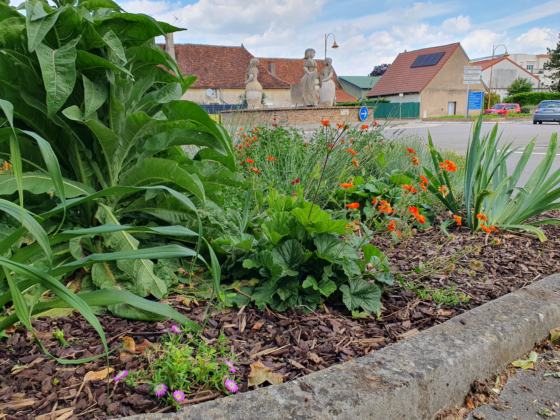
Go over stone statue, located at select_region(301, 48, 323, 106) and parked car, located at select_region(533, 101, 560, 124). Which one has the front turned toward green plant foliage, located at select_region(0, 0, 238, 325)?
the stone statue

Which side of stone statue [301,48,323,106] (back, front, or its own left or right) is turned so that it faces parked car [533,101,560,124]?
left

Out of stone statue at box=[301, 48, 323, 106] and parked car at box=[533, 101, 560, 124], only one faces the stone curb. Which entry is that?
the stone statue

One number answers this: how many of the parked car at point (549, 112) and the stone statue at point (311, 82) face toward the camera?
1

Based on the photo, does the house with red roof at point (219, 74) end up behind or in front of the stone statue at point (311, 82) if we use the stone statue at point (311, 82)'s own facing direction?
behind

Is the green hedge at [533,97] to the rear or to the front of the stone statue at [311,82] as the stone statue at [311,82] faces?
to the rear

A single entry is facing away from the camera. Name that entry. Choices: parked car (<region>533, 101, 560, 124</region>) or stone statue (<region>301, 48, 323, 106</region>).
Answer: the parked car

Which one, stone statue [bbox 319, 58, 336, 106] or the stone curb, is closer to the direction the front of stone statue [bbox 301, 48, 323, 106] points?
the stone curb

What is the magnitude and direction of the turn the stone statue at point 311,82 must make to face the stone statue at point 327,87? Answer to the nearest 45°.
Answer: approximately 90° to its left
